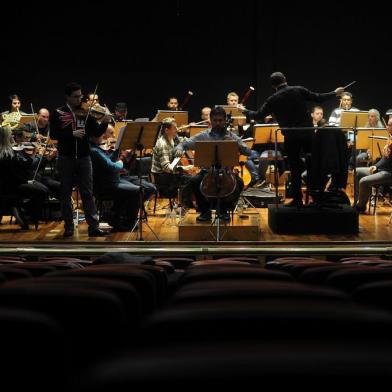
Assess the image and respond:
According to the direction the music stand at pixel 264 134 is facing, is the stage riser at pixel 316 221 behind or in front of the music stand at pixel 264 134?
behind

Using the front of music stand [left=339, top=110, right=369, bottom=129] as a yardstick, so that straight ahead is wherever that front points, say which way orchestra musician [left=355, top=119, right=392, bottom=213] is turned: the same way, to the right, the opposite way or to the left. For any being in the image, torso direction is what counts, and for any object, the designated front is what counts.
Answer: to the left

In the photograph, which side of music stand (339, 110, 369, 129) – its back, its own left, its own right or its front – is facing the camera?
back

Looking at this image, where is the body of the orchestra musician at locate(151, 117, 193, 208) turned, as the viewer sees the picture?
to the viewer's right

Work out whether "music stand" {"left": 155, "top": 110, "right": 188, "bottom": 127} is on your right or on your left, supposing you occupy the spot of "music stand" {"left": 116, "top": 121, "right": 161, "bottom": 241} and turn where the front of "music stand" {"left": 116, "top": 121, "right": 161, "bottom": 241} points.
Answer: on your right

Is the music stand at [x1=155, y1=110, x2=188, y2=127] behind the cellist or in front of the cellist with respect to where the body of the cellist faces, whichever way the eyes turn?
behind

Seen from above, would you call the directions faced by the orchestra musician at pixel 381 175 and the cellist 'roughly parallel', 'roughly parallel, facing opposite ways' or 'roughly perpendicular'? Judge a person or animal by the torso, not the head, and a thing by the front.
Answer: roughly perpendicular

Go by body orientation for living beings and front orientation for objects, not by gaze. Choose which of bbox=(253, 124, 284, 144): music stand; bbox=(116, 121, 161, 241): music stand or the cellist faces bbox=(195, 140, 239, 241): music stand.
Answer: the cellist

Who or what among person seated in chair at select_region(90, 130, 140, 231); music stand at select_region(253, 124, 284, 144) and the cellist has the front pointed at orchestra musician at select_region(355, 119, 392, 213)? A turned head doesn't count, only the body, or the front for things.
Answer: the person seated in chair

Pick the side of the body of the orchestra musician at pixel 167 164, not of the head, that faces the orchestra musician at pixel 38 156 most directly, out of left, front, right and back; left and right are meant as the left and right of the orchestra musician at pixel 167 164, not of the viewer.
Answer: back
